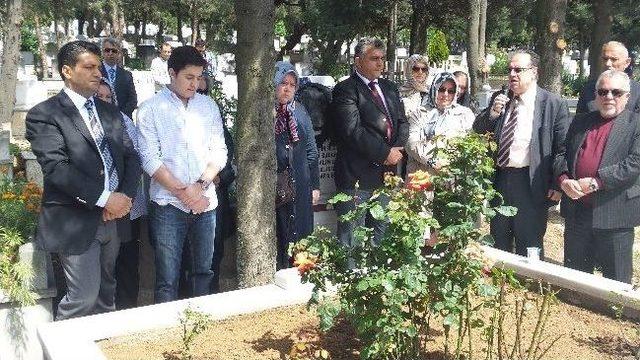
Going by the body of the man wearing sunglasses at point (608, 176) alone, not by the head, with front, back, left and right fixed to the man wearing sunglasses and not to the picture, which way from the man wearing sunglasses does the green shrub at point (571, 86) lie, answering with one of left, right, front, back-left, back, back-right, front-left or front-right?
back-right

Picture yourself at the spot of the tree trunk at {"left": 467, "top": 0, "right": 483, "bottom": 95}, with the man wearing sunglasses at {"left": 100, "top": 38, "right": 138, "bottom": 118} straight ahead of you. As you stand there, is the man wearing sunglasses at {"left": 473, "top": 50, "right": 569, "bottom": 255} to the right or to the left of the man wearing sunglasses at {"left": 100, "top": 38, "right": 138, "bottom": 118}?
left

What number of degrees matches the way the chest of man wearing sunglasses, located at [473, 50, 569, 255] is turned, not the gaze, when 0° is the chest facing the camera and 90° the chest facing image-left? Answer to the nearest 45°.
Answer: approximately 45°

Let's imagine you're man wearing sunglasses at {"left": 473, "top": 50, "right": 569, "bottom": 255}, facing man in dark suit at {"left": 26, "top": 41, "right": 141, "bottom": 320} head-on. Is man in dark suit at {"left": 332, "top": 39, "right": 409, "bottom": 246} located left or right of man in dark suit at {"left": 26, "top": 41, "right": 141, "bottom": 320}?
right

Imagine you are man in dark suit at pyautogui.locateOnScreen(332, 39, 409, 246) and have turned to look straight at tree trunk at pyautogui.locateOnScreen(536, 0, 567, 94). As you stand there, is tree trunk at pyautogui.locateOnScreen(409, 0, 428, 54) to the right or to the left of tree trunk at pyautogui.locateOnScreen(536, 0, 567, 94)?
left

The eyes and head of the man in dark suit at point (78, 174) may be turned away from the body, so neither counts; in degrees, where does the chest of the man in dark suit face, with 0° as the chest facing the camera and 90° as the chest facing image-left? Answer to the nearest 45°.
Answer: approximately 315°

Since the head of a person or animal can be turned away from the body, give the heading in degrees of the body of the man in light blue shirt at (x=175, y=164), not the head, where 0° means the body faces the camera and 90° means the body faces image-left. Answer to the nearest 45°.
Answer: approximately 315°

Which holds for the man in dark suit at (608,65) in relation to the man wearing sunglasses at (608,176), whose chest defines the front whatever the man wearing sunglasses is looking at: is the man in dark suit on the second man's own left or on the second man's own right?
on the second man's own right

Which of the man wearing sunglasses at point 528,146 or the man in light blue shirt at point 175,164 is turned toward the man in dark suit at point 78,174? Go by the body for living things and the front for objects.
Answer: the man wearing sunglasses
